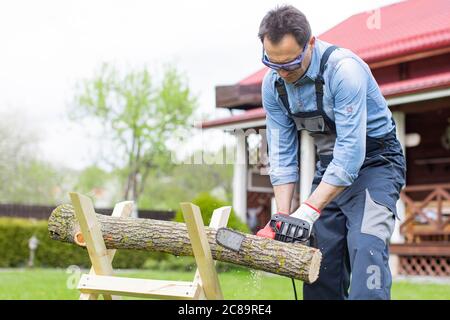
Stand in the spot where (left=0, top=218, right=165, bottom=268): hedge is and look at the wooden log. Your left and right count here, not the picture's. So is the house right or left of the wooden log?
left

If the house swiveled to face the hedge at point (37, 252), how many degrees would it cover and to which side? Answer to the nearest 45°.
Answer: approximately 45° to its right

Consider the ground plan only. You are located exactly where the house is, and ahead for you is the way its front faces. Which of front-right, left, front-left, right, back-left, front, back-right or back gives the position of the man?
front-left

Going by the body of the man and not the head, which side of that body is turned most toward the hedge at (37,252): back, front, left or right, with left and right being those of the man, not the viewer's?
right

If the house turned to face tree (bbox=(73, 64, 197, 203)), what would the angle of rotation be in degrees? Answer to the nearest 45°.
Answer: approximately 90° to its right

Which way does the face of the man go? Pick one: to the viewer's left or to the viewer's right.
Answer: to the viewer's left

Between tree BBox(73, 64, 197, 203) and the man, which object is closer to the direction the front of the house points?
the man

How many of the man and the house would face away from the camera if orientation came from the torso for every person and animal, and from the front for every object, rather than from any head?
0

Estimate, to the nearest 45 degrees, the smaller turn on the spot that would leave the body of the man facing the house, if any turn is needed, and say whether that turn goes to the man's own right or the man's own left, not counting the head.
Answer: approximately 135° to the man's own right

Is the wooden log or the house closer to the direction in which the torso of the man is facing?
the wooden log

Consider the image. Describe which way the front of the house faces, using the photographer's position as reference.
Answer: facing the viewer and to the left of the viewer

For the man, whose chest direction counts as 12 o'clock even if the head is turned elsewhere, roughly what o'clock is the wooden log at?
The wooden log is roughly at 1 o'clock from the man.
